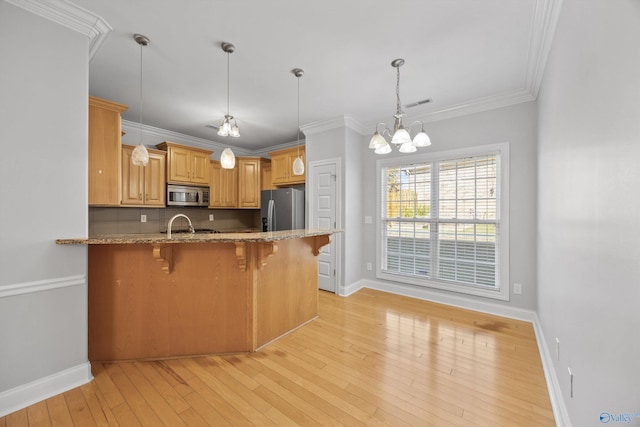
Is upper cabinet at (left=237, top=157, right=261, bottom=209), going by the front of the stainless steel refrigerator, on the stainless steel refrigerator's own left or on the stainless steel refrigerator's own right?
on the stainless steel refrigerator's own right

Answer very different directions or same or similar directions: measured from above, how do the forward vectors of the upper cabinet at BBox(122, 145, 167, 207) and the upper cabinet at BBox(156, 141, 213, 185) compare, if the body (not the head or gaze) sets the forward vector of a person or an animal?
same or similar directions

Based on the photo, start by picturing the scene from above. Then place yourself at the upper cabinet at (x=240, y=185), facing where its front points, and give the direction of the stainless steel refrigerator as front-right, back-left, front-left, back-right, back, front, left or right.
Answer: front-left

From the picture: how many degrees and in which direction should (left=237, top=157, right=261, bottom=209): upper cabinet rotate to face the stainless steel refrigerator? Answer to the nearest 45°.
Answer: approximately 45° to its left

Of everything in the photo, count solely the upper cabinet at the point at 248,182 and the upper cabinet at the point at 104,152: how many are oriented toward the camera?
1

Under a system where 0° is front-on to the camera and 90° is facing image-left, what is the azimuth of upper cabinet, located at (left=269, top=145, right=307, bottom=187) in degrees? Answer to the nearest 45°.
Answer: approximately 45°

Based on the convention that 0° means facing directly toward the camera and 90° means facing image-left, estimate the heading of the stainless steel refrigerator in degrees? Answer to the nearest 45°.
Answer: approximately 45°

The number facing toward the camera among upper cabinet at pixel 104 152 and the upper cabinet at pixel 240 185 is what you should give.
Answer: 1

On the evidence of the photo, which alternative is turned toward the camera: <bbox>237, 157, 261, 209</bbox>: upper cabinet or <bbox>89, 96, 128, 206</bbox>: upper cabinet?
<bbox>237, 157, 261, 209</bbox>: upper cabinet

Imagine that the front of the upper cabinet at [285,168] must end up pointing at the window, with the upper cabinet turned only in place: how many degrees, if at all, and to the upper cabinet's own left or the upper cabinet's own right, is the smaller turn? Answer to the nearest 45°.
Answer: approximately 90° to the upper cabinet's own left

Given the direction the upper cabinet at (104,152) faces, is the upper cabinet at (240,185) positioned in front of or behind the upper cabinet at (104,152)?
in front

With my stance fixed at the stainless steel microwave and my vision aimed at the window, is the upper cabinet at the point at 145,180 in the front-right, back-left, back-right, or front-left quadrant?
back-right

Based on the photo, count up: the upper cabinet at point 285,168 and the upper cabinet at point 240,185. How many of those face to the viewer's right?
0

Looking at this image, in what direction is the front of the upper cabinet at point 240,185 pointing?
toward the camera

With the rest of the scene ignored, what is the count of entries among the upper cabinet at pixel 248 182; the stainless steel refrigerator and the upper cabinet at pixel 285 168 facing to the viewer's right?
0

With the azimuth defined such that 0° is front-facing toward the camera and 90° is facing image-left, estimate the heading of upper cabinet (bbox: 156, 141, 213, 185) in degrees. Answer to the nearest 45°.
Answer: approximately 315°

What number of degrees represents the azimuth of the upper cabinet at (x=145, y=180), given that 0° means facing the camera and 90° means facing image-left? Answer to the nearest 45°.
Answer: approximately 315°

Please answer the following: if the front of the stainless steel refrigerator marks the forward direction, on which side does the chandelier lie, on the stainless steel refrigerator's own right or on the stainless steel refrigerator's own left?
on the stainless steel refrigerator's own left
